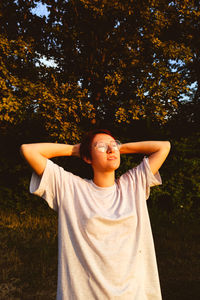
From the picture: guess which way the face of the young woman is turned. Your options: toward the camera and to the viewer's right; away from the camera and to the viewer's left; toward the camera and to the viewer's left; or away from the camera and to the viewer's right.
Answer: toward the camera and to the viewer's right

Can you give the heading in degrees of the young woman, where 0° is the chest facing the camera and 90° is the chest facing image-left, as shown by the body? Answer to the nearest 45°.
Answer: approximately 0°
